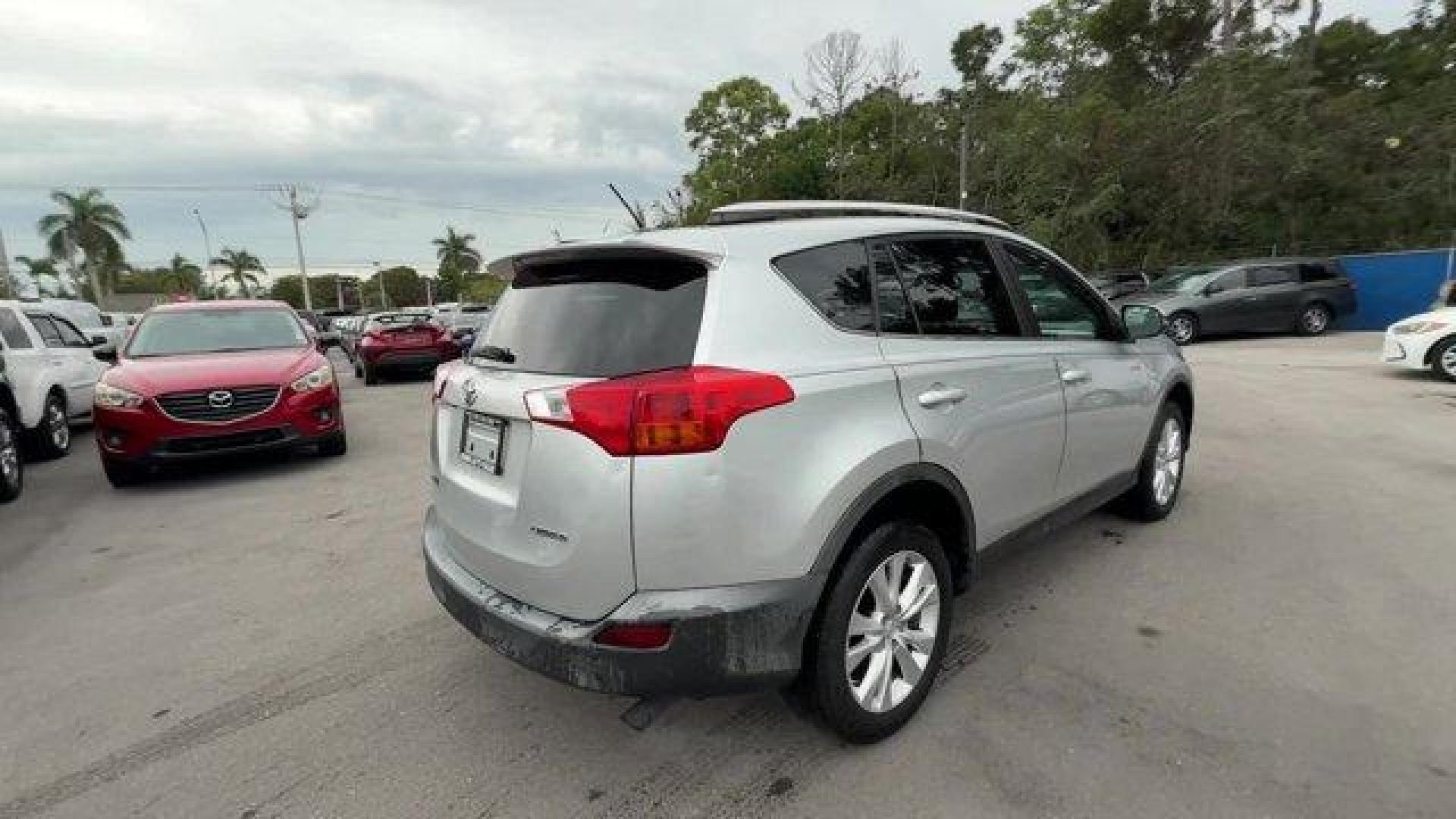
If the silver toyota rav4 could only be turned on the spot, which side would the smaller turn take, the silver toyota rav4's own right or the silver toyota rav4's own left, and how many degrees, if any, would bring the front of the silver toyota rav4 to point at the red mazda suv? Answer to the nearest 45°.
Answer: approximately 90° to the silver toyota rav4's own left

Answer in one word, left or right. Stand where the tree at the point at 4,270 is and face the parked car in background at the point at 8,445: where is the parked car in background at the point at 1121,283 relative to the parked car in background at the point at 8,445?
left

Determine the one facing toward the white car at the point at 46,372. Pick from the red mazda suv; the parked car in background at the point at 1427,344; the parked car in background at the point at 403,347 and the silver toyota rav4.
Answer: the parked car in background at the point at 1427,344

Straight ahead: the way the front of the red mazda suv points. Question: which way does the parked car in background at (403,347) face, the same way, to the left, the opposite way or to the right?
the opposite way

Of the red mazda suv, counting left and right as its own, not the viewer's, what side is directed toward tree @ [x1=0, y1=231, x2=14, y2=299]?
back

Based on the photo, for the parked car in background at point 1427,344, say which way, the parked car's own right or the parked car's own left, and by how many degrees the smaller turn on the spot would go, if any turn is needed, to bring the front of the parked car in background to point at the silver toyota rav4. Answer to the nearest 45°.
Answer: approximately 45° to the parked car's own left

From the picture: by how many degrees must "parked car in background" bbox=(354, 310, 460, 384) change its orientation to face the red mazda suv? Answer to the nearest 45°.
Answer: approximately 180°

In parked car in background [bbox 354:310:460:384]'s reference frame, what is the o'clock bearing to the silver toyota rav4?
The silver toyota rav4 is roughly at 6 o'clock from the parked car in background.

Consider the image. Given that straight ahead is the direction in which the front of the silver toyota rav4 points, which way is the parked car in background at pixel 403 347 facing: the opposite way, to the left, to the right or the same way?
to the left

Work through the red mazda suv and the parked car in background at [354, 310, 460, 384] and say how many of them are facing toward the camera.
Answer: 1

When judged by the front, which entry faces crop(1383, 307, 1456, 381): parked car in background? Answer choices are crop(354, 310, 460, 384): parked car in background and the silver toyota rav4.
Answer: the silver toyota rav4

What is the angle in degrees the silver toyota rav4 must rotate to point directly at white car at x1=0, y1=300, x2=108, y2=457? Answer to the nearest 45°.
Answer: approximately 90° to its left

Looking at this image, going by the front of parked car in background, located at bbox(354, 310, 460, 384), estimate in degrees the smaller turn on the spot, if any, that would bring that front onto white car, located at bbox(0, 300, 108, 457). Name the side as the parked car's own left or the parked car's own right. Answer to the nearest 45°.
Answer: approximately 135° to the parked car's own left

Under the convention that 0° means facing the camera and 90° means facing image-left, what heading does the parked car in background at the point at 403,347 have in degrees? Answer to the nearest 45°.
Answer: approximately 180°

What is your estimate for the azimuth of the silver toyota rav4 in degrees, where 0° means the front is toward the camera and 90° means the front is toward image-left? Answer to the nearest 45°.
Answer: approximately 225°
